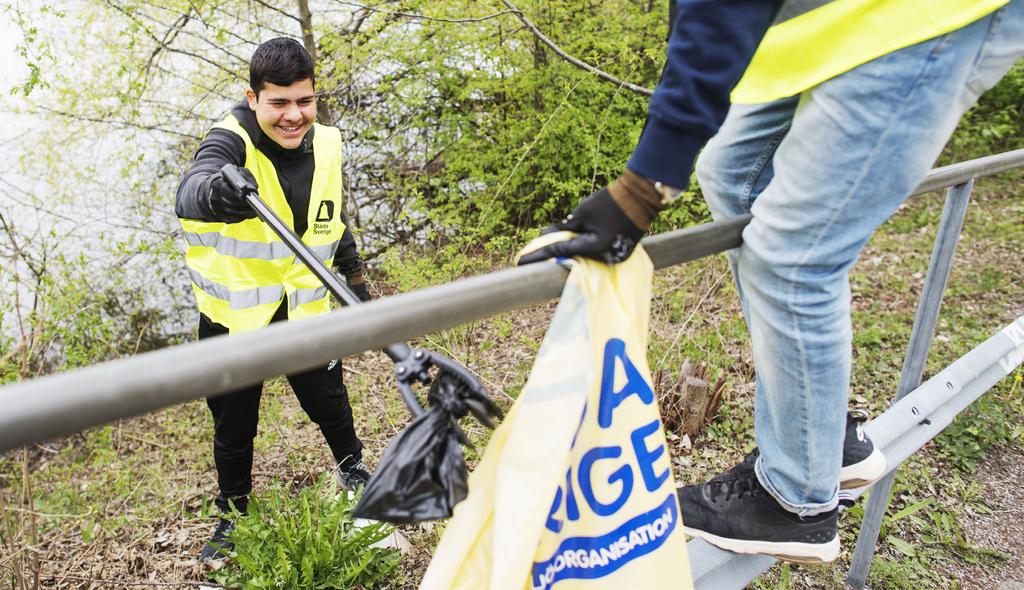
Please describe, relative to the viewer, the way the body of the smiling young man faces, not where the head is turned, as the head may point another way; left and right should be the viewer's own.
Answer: facing the viewer and to the right of the viewer

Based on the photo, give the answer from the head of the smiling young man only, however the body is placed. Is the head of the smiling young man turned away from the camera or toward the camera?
toward the camera
